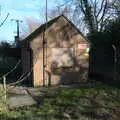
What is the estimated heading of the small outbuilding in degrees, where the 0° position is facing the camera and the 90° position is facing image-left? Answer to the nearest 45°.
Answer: approximately 0°
